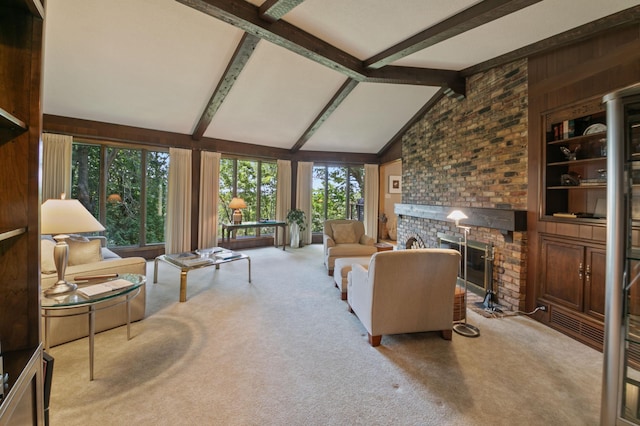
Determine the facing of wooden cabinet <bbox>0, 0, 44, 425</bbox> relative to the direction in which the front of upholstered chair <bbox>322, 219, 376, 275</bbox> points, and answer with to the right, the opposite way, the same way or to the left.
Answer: to the left

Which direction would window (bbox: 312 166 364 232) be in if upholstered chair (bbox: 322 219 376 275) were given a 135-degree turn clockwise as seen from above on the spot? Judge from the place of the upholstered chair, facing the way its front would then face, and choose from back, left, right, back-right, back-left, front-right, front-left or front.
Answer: right

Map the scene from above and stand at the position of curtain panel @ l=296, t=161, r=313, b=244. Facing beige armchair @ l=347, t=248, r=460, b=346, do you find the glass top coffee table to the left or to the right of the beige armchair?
right

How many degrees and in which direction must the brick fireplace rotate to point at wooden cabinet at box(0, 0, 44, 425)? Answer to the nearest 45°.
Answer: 0° — it already faces it

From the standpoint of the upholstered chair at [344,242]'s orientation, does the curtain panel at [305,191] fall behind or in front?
behind

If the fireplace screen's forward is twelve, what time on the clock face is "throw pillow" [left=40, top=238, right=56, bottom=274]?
The throw pillow is roughly at 12 o'clock from the fireplace screen.

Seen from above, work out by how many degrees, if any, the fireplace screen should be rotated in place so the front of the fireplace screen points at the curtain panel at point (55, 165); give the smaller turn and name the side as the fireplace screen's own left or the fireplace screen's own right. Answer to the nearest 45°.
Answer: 0° — it already faces it

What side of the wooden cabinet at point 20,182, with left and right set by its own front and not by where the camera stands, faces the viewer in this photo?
right

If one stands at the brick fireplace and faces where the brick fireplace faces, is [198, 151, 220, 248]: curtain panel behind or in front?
in front

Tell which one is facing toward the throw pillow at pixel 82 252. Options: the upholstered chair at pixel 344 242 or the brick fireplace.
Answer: the brick fireplace

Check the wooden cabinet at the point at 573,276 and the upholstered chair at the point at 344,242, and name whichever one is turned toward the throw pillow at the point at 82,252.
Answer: the wooden cabinet

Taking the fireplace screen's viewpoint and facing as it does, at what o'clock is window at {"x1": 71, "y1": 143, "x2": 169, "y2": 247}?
The window is roughly at 1 o'clock from the fireplace screen.

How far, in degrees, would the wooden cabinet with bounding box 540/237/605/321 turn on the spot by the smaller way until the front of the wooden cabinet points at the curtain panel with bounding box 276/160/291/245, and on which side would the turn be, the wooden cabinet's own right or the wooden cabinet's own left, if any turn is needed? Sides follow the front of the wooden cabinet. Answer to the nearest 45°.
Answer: approximately 45° to the wooden cabinet's own right

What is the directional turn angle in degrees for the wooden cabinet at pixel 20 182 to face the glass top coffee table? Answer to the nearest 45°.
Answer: approximately 45° to its left

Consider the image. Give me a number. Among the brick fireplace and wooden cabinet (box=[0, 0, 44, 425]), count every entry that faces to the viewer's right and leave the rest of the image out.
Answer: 1

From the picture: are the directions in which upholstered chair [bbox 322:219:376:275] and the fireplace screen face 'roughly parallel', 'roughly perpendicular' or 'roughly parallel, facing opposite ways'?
roughly perpendicular
